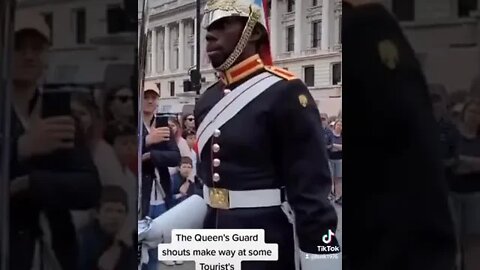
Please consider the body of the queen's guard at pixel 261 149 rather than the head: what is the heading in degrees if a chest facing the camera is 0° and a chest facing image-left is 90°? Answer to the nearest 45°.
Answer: approximately 45°

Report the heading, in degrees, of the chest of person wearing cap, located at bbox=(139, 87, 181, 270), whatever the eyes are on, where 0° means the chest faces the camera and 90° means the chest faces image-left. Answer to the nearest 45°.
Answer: approximately 0°
